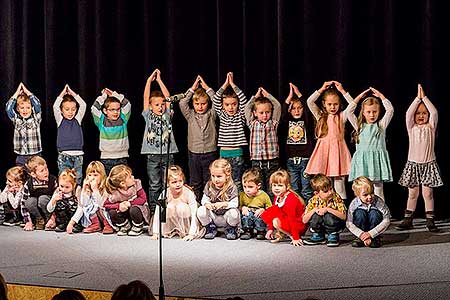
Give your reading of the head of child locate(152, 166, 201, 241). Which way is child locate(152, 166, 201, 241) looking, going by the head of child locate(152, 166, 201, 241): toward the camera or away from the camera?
toward the camera

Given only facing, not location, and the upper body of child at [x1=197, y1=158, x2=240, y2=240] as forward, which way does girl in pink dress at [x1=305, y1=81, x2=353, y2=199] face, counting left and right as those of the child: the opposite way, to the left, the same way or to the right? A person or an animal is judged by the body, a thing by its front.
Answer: the same way

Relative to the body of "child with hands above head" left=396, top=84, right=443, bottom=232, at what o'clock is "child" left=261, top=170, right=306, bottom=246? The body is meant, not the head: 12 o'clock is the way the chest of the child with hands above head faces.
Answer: The child is roughly at 2 o'clock from the child with hands above head.

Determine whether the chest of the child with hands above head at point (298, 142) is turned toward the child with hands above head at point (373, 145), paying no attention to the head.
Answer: no

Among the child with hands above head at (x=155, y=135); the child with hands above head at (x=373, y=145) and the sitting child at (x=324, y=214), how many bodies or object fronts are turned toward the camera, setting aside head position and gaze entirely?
3

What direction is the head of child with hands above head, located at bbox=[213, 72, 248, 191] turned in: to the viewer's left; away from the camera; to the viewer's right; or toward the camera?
toward the camera

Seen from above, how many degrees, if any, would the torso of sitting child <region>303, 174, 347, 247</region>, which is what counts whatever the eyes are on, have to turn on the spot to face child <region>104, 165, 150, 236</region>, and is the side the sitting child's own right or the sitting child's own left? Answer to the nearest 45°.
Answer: approximately 90° to the sitting child's own right

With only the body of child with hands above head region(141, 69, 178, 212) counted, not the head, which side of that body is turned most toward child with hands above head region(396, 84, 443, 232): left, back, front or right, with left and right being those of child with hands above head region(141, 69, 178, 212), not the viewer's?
left

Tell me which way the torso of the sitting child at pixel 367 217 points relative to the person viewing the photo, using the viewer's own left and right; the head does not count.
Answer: facing the viewer

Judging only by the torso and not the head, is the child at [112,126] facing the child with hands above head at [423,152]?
no

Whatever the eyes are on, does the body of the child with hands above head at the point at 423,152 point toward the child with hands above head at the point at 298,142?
no

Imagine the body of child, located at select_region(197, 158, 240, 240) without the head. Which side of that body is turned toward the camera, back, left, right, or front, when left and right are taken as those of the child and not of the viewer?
front

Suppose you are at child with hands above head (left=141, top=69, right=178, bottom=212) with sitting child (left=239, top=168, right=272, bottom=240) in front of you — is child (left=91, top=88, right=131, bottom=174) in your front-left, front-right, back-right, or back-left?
back-right

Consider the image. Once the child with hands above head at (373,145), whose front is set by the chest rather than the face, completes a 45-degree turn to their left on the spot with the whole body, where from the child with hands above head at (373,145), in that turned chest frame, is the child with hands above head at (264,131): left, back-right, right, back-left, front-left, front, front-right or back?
back-right

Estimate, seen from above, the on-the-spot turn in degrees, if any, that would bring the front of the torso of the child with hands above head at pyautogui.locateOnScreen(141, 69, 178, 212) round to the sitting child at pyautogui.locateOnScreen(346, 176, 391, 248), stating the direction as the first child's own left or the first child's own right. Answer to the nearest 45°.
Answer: approximately 45° to the first child's own left

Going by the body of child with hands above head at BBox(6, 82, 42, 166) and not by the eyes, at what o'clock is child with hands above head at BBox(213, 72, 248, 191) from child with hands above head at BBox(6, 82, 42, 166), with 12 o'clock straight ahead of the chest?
child with hands above head at BBox(213, 72, 248, 191) is roughly at 10 o'clock from child with hands above head at BBox(6, 82, 42, 166).

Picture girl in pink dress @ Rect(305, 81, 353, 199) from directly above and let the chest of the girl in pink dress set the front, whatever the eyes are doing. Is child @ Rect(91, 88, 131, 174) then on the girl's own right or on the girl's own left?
on the girl's own right

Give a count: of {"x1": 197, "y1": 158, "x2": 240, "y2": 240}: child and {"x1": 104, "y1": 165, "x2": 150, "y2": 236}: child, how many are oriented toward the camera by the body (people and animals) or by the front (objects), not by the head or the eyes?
2

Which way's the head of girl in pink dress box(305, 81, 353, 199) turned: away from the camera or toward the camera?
toward the camera

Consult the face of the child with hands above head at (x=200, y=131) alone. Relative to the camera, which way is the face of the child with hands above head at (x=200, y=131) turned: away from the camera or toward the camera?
toward the camera
